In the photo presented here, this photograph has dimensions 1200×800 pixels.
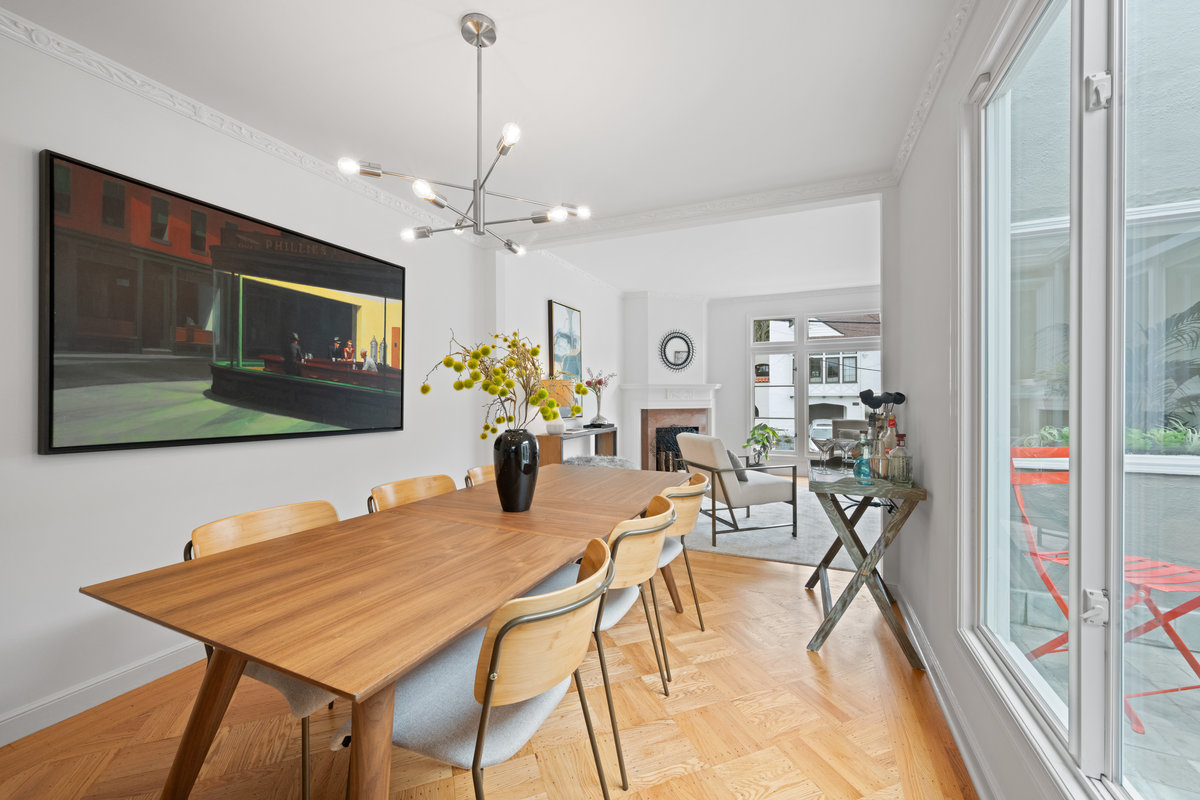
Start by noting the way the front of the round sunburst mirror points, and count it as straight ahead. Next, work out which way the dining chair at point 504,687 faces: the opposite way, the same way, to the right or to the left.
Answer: to the right

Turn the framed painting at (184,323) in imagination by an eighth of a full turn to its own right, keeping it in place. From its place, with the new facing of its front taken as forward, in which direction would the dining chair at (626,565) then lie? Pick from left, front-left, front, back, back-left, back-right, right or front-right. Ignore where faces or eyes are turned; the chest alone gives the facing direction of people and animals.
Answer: front-left

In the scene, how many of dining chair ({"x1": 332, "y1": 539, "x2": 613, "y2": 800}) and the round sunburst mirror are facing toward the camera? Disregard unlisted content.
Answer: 1

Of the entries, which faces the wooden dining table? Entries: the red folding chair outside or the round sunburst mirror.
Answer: the round sunburst mirror

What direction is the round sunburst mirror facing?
toward the camera

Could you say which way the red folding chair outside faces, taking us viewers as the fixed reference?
facing the viewer and to the right of the viewer

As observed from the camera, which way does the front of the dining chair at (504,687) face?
facing away from the viewer and to the left of the viewer

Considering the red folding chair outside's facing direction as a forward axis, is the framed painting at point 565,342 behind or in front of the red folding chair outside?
behind

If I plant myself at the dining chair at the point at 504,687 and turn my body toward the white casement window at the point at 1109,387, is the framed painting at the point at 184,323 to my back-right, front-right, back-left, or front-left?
back-left

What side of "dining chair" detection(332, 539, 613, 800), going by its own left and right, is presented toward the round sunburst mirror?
right

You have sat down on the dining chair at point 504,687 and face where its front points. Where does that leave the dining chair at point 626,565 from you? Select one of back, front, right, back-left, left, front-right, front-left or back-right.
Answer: right

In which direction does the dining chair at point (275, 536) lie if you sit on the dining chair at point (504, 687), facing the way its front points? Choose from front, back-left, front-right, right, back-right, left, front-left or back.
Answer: front

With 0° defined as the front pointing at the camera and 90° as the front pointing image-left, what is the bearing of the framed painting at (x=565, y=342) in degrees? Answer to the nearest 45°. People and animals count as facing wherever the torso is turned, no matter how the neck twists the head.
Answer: approximately 315°

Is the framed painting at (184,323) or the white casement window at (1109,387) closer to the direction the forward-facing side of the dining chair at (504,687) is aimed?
the framed painting

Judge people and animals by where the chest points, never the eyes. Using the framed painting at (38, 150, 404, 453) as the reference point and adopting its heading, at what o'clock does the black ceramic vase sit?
The black ceramic vase is roughly at 12 o'clock from the framed painting.

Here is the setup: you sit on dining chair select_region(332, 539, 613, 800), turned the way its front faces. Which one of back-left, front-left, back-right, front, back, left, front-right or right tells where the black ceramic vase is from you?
front-right

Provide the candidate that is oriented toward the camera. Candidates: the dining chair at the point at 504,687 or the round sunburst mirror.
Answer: the round sunburst mirror

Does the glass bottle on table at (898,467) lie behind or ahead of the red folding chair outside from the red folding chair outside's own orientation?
behind

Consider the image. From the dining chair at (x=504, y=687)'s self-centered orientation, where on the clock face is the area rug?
The area rug is roughly at 3 o'clock from the dining chair.
